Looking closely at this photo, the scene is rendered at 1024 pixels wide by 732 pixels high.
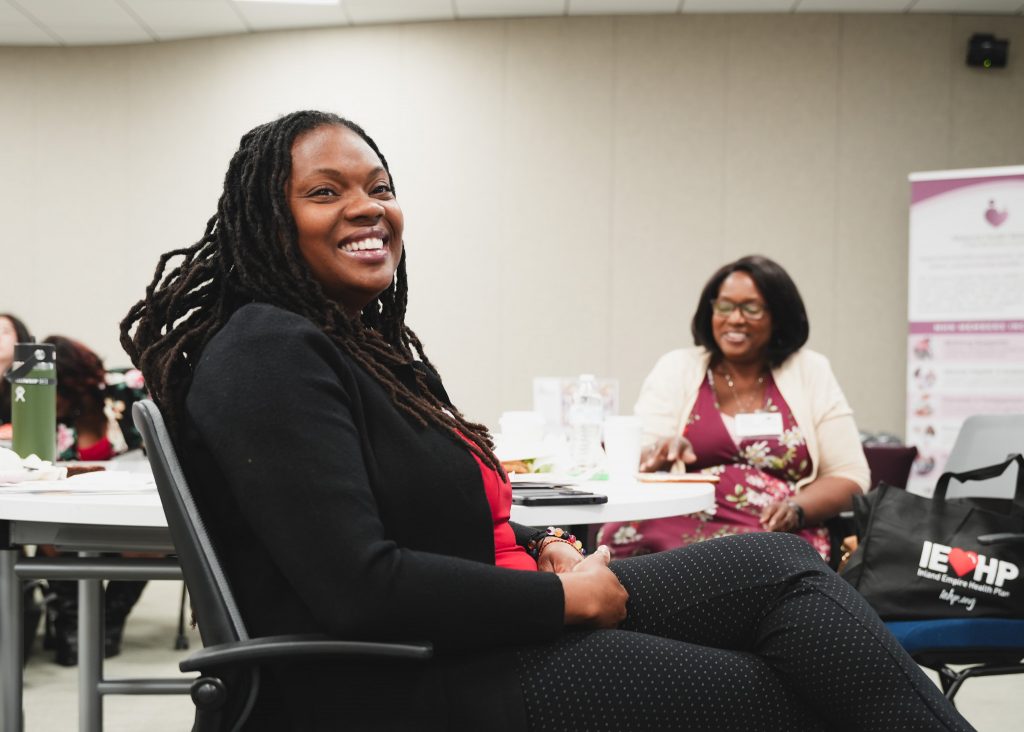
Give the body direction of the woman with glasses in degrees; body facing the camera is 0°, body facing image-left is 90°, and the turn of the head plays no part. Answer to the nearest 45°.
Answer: approximately 45°

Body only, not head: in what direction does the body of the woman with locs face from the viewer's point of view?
to the viewer's right

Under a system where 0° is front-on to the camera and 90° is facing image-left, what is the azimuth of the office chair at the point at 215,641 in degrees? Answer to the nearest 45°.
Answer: approximately 270°

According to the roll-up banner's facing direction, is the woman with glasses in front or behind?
in front

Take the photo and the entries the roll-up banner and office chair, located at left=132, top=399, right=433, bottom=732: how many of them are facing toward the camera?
1

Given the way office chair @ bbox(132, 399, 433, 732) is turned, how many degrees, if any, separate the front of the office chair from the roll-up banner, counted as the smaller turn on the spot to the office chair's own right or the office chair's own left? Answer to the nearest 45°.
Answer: approximately 45° to the office chair's own left

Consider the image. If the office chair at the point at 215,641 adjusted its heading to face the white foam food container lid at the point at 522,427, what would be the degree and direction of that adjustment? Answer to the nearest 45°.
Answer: approximately 45° to its left

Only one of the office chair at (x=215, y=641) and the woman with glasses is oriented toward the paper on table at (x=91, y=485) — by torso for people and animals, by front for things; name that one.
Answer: the woman with glasses

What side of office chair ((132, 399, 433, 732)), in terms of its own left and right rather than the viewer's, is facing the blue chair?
front

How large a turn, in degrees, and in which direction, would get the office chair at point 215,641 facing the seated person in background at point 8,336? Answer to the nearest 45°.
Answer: approximately 90° to its left

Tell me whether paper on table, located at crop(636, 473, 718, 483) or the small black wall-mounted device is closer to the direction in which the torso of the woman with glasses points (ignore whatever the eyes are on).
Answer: the paper on table

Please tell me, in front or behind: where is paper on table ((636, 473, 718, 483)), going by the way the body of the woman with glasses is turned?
in front
